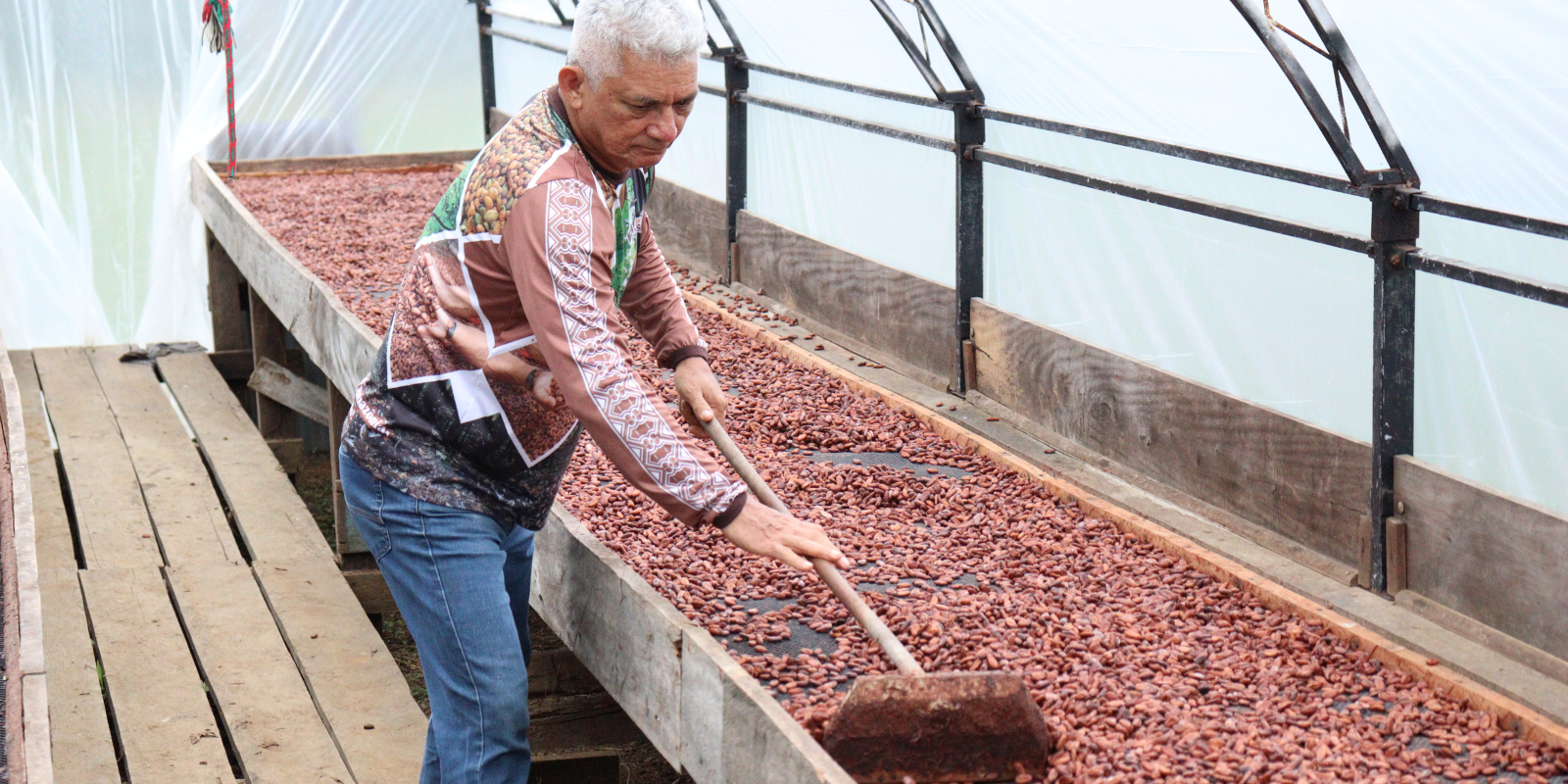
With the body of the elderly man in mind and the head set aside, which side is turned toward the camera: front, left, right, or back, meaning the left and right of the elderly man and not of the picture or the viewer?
right

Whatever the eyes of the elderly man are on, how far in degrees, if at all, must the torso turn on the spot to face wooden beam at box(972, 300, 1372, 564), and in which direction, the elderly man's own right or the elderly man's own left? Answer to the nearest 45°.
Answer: approximately 45° to the elderly man's own left

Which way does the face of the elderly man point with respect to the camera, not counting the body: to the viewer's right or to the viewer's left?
to the viewer's right

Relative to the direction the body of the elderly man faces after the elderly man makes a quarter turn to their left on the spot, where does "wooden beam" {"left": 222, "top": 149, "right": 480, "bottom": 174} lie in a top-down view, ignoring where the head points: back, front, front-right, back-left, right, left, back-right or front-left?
front

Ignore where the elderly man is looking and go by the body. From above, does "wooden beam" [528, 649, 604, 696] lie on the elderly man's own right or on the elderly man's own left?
on the elderly man's own left

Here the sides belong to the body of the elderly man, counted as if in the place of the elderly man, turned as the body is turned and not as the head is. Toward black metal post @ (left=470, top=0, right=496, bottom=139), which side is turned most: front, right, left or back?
left

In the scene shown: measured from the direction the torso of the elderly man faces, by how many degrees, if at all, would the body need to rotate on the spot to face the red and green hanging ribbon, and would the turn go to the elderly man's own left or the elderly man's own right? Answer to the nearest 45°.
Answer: approximately 90° to the elderly man's own left
